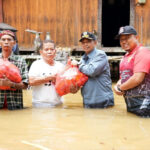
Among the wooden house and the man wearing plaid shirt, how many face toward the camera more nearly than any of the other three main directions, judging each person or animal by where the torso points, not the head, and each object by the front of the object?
2

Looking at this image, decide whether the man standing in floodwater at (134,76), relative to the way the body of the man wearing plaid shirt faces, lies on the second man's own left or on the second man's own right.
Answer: on the second man's own left

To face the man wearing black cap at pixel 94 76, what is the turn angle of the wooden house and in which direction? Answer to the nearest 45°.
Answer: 0° — it already faces them

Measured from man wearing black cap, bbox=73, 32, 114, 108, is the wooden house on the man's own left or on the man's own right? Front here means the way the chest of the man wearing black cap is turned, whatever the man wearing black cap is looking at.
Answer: on the man's own right

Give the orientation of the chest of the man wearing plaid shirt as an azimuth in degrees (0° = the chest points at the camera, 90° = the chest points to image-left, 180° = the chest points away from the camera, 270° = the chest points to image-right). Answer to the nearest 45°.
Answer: approximately 0°

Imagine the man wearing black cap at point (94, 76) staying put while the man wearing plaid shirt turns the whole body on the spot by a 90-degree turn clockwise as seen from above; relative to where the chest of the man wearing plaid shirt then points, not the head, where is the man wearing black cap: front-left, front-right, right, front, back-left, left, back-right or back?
back

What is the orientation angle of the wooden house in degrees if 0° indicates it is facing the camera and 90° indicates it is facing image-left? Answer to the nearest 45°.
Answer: approximately 0°
